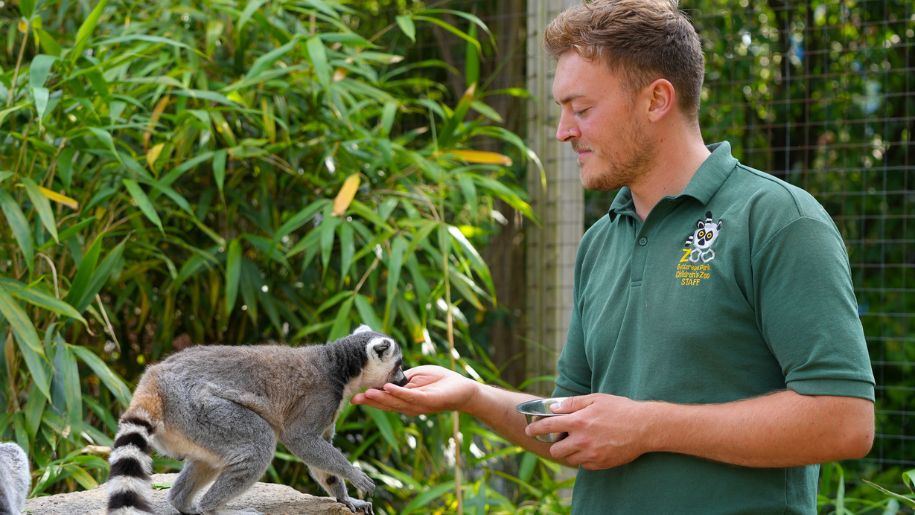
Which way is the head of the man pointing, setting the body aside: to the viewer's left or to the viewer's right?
to the viewer's left

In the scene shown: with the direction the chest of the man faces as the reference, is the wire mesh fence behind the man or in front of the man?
behind

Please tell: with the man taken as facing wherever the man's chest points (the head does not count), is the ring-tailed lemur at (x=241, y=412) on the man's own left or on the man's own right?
on the man's own right

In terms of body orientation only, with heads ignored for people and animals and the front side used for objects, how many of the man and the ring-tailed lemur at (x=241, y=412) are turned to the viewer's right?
1

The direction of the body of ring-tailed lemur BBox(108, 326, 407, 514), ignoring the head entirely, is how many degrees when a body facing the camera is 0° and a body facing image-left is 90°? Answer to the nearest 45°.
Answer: approximately 270°

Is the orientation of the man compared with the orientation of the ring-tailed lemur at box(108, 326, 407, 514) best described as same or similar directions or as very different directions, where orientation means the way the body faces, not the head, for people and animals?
very different directions

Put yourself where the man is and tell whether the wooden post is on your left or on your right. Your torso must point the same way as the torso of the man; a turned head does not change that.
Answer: on your right
